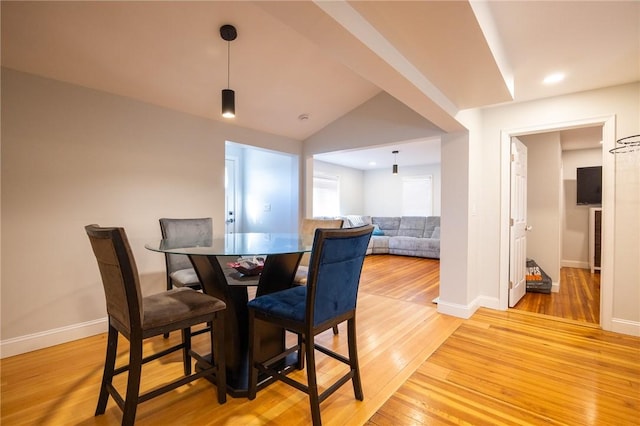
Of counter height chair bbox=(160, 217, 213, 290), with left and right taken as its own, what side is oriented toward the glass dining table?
front

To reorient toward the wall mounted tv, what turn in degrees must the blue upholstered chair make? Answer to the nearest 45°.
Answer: approximately 90° to its right

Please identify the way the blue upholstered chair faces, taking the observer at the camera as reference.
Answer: facing away from the viewer and to the left of the viewer

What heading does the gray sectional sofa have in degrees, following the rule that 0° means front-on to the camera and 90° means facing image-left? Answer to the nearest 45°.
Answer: approximately 0°

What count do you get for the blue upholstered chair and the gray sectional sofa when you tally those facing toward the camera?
1

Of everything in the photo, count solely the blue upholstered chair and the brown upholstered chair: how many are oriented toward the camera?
0

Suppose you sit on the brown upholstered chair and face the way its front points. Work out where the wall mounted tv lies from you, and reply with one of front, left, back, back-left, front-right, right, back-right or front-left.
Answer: front-right

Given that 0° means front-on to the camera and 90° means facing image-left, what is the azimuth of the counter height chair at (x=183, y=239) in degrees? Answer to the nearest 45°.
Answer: approximately 315°

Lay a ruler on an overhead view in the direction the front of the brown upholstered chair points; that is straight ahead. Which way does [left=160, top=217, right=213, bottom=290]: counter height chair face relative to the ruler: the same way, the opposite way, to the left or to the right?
to the right

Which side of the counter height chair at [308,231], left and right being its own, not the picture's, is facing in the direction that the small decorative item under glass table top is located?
front

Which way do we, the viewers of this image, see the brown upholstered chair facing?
facing away from the viewer and to the right of the viewer
